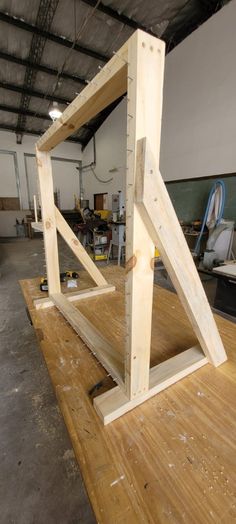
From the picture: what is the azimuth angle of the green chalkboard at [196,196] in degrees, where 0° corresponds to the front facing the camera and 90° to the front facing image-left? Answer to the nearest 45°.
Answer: approximately 45°

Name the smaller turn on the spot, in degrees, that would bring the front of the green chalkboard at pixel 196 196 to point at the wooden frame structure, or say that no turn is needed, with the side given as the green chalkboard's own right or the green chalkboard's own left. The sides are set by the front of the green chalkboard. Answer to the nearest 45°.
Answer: approximately 45° to the green chalkboard's own left
